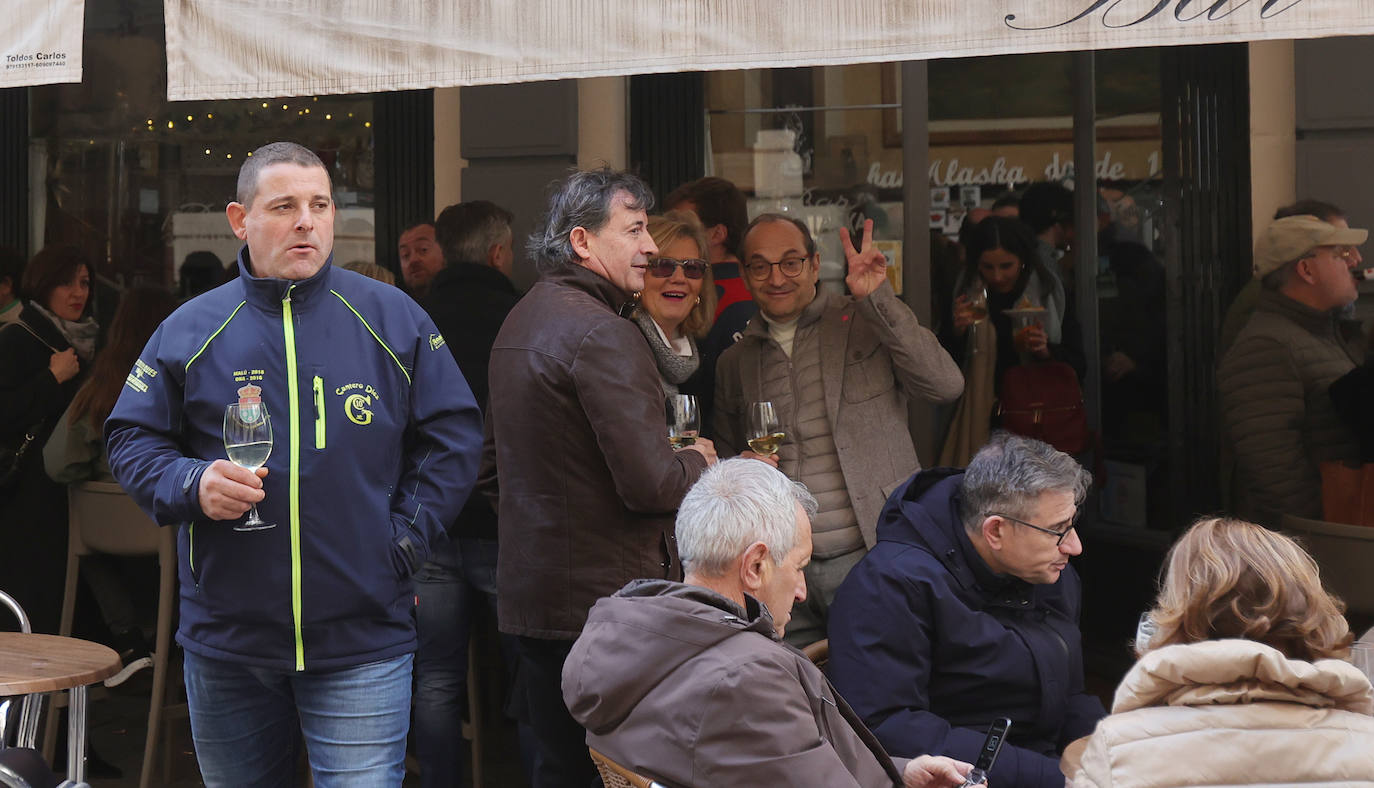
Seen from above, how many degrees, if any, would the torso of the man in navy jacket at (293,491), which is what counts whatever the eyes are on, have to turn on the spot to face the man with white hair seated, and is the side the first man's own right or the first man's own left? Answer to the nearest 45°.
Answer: approximately 45° to the first man's own left

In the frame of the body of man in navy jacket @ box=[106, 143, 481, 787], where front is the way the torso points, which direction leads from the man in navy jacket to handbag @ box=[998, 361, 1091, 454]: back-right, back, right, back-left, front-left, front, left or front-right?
back-left

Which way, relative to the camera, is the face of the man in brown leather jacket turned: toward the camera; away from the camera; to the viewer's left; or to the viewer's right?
to the viewer's right

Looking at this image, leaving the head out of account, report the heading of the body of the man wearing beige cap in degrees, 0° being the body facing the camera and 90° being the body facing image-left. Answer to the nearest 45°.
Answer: approximately 270°

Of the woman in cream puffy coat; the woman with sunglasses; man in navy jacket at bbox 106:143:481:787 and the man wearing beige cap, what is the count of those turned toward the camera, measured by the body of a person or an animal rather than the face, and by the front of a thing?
2

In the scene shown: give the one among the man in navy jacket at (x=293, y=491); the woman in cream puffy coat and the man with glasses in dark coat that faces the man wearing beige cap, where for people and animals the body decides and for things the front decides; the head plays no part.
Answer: the woman in cream puffy coat

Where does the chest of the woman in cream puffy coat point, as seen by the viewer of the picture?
away from the camera
